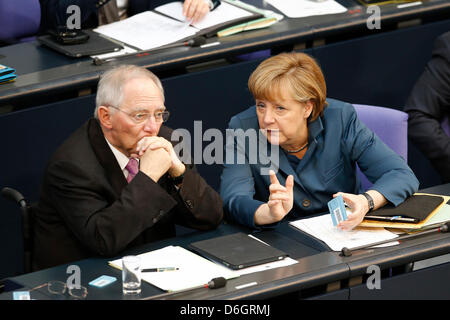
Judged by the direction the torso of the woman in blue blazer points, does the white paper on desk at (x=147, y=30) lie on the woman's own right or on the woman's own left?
on the woman's own right

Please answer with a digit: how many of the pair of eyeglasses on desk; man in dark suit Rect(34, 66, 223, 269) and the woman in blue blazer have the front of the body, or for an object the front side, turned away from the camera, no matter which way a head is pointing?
0

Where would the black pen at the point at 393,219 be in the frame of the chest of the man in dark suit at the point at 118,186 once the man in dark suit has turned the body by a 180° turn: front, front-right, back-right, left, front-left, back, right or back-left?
back-right

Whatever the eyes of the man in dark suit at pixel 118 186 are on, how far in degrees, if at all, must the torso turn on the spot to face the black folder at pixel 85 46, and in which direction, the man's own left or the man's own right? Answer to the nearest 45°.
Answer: approximately 135° to the man's own left

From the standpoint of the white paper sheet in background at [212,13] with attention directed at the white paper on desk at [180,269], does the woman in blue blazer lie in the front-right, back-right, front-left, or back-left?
front-left

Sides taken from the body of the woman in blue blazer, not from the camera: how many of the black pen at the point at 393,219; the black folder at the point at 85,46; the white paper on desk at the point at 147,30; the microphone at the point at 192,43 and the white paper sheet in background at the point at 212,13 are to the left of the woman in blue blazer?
1

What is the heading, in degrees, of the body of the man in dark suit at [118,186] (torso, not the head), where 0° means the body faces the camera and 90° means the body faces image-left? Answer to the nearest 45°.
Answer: approximately 315°

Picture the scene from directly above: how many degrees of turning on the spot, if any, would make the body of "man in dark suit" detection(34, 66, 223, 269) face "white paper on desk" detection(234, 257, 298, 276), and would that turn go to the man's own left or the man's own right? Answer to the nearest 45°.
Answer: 0° — they already face it

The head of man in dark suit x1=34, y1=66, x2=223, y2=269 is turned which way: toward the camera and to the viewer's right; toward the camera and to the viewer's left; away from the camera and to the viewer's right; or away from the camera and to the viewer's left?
toward the camera and to the viewer's right

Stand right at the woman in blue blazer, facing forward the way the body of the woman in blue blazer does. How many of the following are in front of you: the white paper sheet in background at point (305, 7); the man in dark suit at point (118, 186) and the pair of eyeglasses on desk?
2

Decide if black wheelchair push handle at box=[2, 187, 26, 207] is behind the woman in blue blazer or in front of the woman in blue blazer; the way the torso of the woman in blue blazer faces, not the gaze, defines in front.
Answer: in front

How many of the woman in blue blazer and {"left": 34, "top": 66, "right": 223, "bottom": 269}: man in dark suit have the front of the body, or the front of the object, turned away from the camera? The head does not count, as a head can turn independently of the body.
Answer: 0

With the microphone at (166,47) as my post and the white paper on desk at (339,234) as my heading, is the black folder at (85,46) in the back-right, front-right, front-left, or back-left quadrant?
back-right
